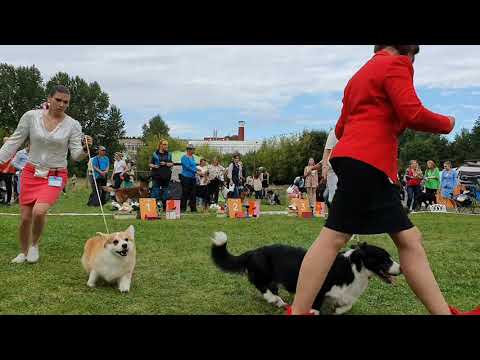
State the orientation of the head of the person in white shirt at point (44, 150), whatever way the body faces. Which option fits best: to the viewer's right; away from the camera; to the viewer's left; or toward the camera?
toward the camera

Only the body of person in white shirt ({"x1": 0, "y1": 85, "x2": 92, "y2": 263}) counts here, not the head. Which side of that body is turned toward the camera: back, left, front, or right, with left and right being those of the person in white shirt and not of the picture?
front

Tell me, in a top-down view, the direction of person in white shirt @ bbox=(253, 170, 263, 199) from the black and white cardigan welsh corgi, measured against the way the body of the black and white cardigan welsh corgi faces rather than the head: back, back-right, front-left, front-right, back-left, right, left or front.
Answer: left

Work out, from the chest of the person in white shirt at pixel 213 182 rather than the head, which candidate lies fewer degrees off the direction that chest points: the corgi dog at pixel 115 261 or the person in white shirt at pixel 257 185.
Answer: the corgi dog

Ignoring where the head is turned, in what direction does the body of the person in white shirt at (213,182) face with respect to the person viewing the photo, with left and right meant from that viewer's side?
facing the viewer

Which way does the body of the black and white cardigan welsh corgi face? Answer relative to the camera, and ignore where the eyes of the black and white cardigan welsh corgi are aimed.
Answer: to the viewer's right

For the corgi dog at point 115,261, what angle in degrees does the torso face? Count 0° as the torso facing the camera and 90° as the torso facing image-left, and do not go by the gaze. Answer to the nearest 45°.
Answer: approximately 315°

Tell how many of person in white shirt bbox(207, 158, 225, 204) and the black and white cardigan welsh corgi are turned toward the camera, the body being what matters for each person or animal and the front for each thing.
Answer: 1

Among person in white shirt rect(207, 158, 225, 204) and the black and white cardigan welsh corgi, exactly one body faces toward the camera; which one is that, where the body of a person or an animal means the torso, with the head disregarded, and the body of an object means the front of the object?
the person in white shirt

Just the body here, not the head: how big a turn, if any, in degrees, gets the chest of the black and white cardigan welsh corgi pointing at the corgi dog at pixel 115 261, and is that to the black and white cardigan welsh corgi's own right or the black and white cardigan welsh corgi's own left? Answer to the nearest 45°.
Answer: approximately 180°

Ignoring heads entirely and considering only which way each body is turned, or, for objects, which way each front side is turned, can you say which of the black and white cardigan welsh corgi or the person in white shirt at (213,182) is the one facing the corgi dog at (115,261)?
the person in white shirt

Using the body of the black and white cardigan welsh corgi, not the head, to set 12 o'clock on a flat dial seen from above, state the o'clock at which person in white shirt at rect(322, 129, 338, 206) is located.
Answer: The person in white shirt is roughly at 9 o'clock from the black and white cardigan welsh corgi.
